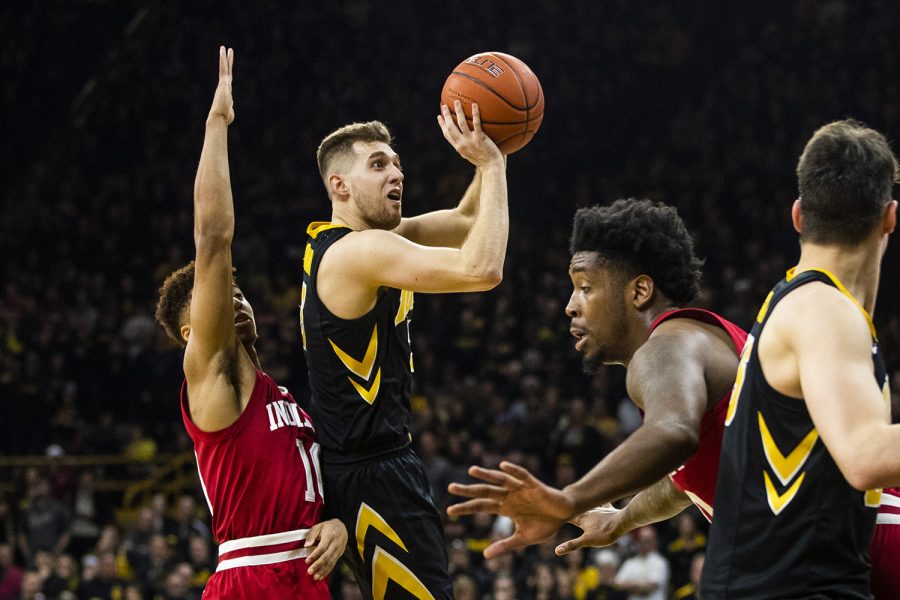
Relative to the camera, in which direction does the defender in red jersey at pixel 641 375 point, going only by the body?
to the viewer's left

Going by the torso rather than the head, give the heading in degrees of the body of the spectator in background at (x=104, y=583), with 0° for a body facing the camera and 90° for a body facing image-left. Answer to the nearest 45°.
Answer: approximately 0°

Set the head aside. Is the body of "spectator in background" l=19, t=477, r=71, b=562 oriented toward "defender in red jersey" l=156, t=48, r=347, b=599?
yes

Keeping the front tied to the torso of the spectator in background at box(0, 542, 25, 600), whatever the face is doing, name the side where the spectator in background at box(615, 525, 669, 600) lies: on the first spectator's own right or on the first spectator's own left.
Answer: on the first spectator's own left

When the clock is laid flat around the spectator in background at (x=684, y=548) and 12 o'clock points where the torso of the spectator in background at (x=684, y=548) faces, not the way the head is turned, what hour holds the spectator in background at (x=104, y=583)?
the spectator in background at (x=104, y=583) is roughly at 3 o'clock from the spectator in background at (x=684, y=548).

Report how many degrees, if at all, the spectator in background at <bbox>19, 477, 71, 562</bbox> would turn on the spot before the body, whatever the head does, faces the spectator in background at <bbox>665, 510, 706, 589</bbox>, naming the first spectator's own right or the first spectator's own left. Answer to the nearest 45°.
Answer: approximately 45° to the first spectator's own left

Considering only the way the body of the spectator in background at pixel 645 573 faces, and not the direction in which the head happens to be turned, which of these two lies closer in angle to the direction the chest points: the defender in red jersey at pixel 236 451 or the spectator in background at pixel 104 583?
the defender in red jersey

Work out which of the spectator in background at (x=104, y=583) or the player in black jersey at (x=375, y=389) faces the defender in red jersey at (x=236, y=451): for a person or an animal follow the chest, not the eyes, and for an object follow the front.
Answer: the spectator in background

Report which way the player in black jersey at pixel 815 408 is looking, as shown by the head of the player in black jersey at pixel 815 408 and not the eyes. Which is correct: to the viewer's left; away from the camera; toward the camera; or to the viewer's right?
away from the camera

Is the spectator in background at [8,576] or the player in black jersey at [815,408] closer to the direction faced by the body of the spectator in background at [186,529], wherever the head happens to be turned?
the player in black jersey

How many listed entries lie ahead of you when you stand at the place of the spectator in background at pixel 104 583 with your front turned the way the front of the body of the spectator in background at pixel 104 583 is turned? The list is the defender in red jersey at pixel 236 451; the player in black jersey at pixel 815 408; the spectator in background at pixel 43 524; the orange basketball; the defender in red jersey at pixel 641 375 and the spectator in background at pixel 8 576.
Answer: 4

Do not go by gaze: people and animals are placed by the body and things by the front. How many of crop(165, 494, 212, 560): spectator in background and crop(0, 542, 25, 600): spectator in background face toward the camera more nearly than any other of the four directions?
2
